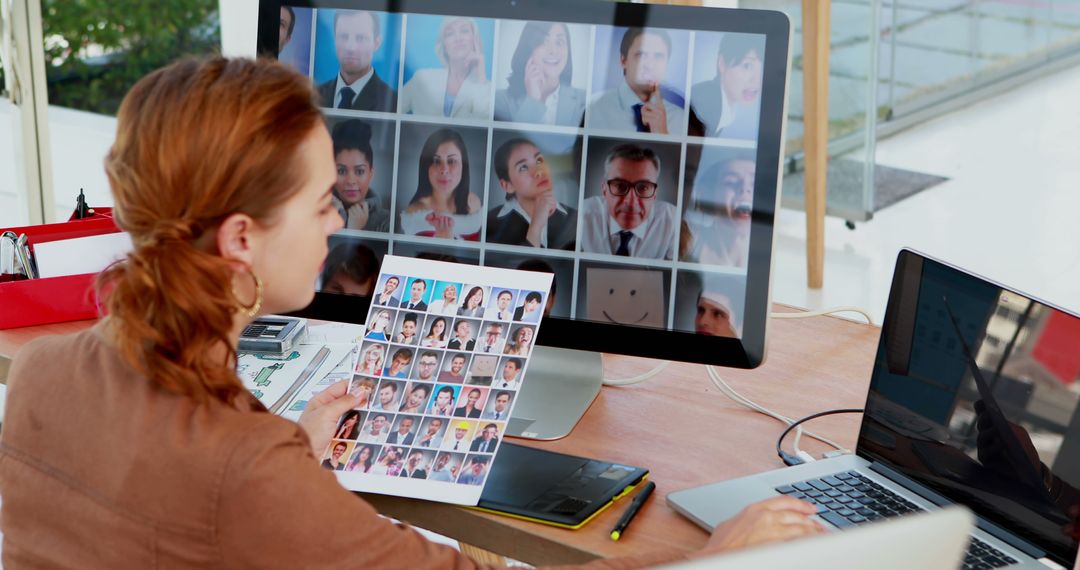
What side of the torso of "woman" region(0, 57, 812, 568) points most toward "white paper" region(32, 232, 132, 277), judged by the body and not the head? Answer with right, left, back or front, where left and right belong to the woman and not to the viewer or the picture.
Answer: left

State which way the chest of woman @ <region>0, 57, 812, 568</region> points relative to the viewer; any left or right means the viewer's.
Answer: facing away from the viewer and to the right of the viewer

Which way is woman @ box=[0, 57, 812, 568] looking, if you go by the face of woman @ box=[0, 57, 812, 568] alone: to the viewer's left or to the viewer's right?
to the viewer's right

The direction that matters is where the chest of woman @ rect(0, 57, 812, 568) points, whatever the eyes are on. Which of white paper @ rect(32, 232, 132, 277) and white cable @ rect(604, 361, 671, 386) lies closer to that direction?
the white cable

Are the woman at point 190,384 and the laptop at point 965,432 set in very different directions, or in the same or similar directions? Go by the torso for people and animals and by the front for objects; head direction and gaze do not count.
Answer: very different directions

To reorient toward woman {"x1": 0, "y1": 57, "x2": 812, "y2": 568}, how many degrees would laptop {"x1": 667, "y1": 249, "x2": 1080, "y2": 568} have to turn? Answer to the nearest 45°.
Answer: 0° — it already faces them

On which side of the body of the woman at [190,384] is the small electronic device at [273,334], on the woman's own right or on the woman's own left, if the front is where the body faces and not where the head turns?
on the woman's own left

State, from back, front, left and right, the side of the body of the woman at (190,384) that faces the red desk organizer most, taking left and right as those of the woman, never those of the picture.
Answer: left

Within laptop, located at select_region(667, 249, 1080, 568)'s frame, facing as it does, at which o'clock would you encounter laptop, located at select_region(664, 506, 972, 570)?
laptop, located at select_region(664, 506, 972, 570) is roughly at 11 o'clock from laptop, located at select_region(667, 249, 1080, 568).
